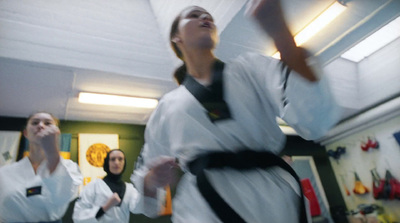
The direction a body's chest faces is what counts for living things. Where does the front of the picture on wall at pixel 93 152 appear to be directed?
toward the camera

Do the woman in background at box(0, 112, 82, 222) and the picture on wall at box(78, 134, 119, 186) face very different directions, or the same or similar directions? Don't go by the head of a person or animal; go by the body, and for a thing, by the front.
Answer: same or similar directions

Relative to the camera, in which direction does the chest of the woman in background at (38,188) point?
toward the camera

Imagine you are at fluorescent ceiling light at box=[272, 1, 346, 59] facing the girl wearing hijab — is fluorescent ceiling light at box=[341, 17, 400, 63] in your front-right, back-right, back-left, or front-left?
back-right

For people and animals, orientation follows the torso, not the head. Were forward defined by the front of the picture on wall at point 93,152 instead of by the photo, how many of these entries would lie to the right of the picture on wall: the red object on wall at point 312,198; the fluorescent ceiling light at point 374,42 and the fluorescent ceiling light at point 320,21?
0

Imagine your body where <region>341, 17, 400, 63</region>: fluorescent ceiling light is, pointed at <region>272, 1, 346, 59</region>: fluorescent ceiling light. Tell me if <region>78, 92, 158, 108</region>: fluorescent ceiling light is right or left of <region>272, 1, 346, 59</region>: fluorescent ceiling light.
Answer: right

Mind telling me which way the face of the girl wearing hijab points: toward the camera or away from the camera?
toward the camera

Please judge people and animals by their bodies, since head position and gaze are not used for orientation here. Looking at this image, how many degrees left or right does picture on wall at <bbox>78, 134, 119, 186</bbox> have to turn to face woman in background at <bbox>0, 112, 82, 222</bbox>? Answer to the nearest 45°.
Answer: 0° — it already faces them

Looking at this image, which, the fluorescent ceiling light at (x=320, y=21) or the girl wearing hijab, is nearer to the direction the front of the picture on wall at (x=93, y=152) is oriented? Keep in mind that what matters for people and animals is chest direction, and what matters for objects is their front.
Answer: the girl wearing hijab

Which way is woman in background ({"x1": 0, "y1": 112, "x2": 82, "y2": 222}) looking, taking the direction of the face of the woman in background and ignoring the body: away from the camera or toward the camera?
toward the camera

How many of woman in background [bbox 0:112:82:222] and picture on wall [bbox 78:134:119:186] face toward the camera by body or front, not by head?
2

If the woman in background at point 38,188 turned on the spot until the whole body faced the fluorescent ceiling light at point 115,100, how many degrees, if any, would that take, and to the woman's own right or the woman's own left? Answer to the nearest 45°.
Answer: approximately 135° to the woman's own left

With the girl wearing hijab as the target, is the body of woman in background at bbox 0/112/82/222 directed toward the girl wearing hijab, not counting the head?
no
